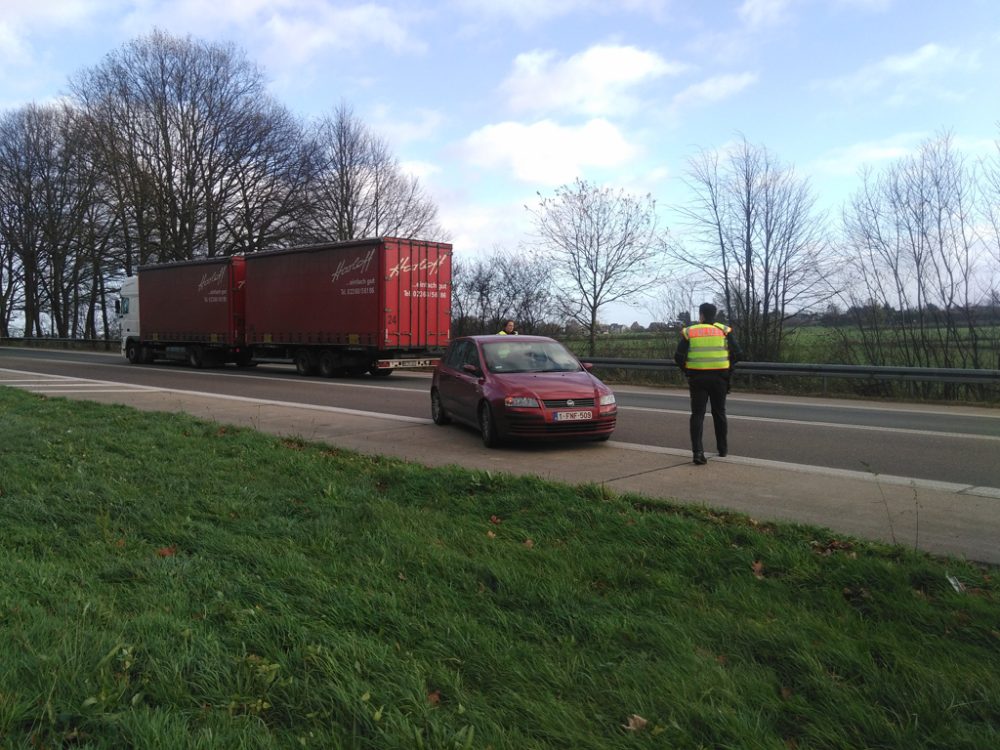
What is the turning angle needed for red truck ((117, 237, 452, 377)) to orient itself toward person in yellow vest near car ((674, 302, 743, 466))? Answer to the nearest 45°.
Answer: approximately 135° to its left

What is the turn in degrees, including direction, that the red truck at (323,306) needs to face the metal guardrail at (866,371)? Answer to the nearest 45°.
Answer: approximately 180°

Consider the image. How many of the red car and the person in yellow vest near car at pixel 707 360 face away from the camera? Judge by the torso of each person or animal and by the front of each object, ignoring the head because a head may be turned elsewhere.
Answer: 1

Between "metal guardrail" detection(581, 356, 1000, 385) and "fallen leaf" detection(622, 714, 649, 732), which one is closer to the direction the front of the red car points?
the fallen leaf

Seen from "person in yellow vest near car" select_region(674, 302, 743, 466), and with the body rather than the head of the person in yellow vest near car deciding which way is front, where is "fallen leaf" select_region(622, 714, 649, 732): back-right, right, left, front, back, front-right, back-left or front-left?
back

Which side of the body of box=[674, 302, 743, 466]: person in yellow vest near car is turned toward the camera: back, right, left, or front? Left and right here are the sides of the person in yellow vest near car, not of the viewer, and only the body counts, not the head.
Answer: back

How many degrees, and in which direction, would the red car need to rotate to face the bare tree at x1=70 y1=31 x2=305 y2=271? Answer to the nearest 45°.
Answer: approximately 180°

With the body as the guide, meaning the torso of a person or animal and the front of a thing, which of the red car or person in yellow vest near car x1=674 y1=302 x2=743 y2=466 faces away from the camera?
the person in yellow vest near car

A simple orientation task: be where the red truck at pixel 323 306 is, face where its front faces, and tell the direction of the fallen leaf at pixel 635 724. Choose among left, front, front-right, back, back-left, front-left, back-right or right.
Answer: back-left

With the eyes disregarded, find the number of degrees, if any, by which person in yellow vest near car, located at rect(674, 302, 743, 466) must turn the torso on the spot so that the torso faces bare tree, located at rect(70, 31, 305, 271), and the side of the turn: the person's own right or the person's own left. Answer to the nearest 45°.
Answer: approximately 45° to the person's own left

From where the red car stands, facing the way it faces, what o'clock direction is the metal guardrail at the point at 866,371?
The metal guardrail is roughly at 9 o'clock from the red car.

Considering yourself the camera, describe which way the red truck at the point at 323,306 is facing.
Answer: facing away from the viewer and to the left of the viewer

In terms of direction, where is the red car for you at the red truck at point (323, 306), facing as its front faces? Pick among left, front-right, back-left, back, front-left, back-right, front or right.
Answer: back-left
